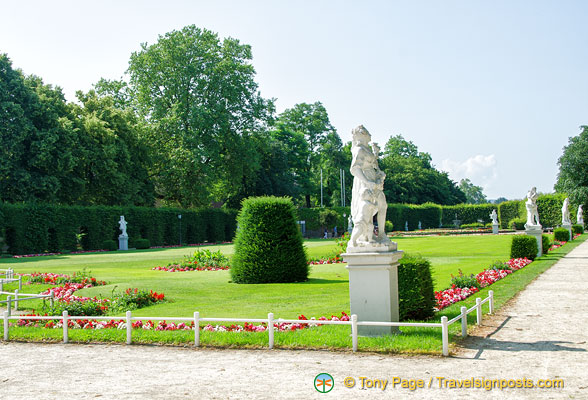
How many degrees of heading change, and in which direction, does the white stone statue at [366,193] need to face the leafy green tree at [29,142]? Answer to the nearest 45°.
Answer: approximately 180°

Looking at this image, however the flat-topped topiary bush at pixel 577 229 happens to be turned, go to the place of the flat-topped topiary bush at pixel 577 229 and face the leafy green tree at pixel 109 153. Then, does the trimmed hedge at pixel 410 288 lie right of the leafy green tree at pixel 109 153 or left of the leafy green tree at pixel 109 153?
left

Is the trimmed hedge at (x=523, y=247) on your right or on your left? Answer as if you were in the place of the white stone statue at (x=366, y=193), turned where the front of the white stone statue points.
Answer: on your left

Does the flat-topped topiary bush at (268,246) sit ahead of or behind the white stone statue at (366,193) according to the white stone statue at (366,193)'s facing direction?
behind

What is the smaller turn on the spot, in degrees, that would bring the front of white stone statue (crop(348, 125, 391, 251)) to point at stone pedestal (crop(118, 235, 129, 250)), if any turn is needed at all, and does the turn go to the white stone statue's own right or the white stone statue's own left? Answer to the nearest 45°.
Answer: approximately 180°

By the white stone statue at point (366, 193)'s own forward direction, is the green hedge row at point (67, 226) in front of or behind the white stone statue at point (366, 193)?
behind

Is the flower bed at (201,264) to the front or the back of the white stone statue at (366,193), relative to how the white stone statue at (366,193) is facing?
to the back

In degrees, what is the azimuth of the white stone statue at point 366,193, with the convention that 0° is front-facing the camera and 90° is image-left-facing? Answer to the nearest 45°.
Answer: approximately 315°

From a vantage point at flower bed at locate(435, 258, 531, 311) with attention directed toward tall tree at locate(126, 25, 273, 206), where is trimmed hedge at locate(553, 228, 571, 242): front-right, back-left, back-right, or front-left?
front-right

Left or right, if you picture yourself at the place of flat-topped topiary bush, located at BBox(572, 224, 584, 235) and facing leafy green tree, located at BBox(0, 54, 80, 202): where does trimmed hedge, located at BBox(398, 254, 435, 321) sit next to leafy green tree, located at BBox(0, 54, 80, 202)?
left
